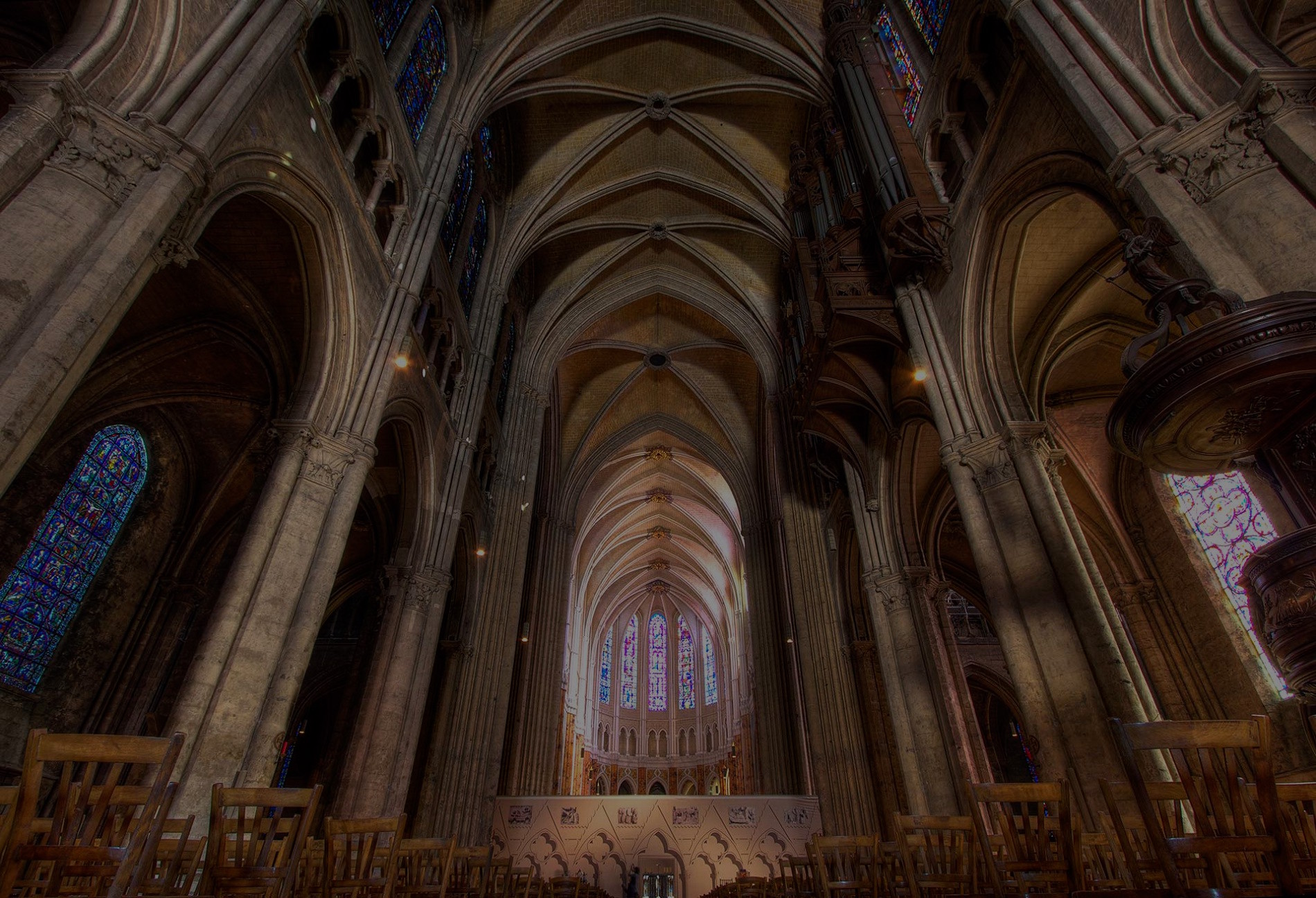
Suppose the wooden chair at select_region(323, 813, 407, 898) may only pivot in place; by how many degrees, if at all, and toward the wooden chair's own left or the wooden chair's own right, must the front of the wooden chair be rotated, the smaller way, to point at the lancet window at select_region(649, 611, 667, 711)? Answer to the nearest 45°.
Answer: approximately 45° to the wooden chair's own right

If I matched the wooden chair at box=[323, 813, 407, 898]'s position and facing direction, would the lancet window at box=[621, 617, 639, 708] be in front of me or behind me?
in front

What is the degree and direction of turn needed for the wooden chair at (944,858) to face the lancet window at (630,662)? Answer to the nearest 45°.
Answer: approximately 45° to its left

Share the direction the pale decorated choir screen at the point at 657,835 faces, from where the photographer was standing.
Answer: facing the viewer

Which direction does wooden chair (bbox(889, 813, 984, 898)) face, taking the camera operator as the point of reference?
facing away from the viewer

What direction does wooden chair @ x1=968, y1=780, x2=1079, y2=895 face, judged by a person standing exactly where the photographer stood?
facing away from the viewer

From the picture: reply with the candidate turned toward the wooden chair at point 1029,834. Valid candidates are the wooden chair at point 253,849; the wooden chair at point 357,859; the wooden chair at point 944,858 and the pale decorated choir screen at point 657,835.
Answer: the pale decorated choir screen

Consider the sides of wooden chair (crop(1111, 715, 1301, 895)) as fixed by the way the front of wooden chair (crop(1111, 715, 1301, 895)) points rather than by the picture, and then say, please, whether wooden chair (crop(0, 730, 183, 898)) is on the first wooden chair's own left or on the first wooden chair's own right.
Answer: on the first wooden chair's own left

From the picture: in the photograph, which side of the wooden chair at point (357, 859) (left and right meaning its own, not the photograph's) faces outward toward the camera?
back

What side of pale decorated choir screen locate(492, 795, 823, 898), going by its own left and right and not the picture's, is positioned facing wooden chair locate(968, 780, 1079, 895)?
front

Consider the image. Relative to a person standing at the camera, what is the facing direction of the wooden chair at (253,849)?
facing away from the viewer

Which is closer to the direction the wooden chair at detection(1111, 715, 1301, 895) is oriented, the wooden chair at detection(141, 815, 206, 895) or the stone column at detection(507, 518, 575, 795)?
the stone column

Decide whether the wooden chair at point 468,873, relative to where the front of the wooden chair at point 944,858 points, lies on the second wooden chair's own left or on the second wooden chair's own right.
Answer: on the second wooden chair's own left

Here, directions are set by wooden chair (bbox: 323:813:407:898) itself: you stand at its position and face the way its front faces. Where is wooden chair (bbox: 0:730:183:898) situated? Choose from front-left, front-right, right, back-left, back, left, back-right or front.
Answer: back-left

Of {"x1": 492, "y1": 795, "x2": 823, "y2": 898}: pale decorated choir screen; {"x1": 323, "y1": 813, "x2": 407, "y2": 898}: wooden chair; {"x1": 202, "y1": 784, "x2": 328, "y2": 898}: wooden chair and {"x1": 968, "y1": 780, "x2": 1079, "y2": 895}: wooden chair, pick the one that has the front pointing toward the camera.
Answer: the pale decorated choir screen

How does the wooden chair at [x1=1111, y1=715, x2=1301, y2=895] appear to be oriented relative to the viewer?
away from the camera
